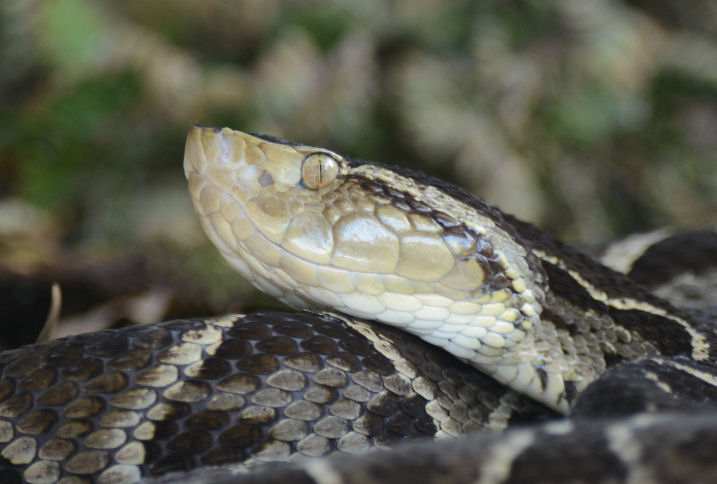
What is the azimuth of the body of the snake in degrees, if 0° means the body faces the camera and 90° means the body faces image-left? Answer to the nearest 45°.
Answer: approximately 90°
